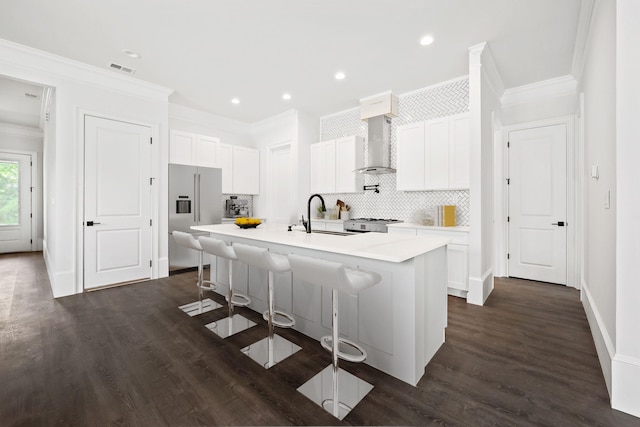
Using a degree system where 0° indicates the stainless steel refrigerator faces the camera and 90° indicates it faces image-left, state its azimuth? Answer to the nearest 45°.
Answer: approximately 315°

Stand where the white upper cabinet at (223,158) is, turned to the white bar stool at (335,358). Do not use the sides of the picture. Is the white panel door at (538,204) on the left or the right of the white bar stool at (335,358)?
left

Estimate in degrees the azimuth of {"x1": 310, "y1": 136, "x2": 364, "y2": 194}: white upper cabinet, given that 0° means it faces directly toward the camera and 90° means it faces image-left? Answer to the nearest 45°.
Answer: approximately 45°
